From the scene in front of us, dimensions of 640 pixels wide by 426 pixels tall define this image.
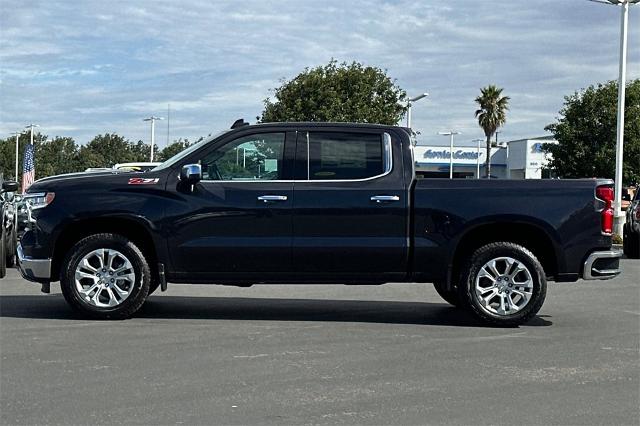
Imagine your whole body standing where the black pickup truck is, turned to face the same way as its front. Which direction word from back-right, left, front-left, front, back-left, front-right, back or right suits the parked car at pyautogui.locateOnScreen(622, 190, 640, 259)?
back-right

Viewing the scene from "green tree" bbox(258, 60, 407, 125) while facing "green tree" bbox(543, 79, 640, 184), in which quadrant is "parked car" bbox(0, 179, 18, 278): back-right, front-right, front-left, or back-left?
back-right

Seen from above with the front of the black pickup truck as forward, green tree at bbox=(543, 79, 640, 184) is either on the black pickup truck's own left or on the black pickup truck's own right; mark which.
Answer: on the black pickup truck's own right

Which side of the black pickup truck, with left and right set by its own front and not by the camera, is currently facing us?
left

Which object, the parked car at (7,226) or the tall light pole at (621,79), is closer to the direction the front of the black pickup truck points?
the parked car

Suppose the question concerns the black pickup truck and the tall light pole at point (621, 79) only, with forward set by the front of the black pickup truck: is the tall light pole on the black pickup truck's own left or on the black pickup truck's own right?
on the black pickup truck's own right

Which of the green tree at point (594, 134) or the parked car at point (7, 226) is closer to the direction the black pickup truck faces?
the parked car

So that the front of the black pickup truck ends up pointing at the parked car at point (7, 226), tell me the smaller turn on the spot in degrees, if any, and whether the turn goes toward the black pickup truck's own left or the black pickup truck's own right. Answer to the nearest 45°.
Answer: approximately 45° to the black pickup truck's own right

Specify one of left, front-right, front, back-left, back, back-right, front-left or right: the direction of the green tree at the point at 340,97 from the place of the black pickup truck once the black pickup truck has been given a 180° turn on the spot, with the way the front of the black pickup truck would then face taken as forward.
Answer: left
